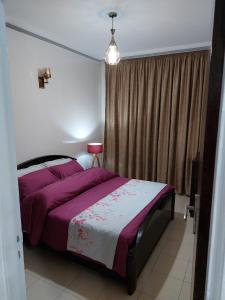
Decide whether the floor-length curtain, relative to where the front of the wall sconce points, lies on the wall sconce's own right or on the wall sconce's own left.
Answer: on the wall sconce's own left

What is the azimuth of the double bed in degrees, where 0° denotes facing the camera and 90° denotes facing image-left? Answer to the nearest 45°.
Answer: approximately 315°

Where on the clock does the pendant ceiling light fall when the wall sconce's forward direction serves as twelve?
The pendant ceiling light is roughly at 12 o'clock from the wall sconce.

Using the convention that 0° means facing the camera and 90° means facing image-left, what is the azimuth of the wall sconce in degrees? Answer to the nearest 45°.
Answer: approximately 315°

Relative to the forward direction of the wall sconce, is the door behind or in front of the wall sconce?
in front

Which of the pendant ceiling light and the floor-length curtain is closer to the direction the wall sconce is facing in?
the pendant ceiling light
